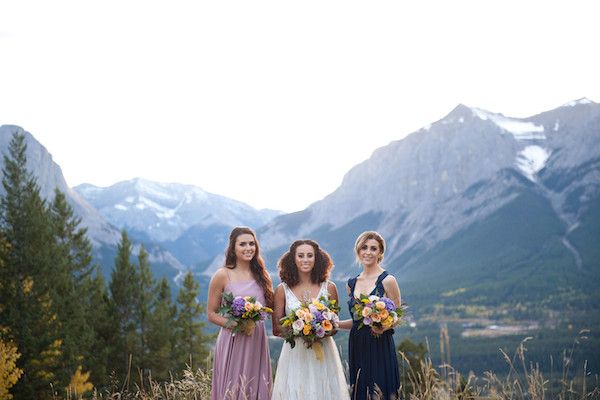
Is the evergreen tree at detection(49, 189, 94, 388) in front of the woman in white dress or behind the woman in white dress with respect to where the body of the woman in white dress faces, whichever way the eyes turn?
behind

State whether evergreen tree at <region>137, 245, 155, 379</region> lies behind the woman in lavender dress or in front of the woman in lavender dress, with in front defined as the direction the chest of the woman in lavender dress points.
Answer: behind

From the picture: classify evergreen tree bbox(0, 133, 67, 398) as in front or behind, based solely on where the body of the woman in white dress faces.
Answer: behind

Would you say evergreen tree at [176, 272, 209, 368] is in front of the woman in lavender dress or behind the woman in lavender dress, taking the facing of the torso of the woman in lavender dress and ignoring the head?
behind

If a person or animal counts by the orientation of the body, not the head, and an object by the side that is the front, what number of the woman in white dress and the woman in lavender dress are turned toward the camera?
2

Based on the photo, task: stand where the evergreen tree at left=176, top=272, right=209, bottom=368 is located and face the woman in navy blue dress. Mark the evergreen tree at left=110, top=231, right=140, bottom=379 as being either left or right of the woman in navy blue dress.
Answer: right

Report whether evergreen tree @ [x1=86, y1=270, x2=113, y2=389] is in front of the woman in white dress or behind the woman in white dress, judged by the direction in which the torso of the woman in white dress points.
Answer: behind

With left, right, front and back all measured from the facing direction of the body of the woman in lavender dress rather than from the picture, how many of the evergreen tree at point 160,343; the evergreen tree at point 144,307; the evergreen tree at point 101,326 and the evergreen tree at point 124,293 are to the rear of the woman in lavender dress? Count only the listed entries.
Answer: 4

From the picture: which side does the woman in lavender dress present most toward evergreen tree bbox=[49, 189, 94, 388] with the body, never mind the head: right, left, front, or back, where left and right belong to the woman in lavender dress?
back

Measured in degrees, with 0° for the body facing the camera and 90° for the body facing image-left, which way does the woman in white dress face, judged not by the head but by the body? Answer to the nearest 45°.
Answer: approximately 0°

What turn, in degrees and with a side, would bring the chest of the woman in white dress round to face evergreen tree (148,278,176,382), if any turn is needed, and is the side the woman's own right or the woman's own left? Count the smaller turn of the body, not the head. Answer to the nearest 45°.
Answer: approximately 180°

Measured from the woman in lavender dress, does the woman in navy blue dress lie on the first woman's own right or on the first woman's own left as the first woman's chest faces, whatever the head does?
on the first woman's own left
